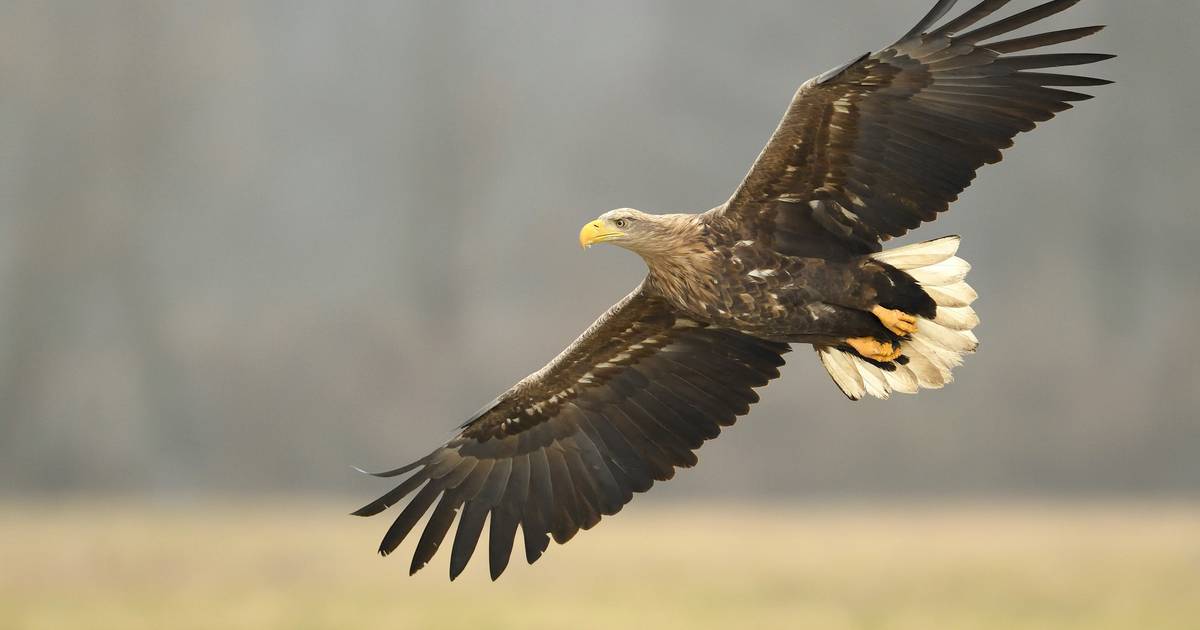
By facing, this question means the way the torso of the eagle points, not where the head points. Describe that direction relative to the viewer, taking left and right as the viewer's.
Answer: facing to the left of the viewer
